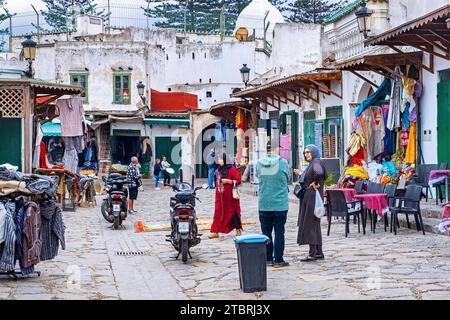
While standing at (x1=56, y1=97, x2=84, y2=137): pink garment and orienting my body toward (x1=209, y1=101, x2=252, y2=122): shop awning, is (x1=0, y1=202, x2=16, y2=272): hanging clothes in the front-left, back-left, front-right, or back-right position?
back-right

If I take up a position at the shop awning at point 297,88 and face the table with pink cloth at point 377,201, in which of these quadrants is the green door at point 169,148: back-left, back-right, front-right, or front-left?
back-right

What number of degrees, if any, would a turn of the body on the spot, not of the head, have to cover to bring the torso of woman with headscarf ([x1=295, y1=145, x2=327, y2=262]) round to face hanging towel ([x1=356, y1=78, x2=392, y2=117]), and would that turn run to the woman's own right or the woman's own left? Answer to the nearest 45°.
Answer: approximately 90° to the woman's own right

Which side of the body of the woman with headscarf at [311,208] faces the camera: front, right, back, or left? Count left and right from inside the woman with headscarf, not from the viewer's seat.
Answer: left

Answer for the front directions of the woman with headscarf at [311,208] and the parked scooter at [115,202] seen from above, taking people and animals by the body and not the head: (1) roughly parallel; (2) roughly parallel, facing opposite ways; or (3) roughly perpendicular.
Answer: roughly perpendicular
